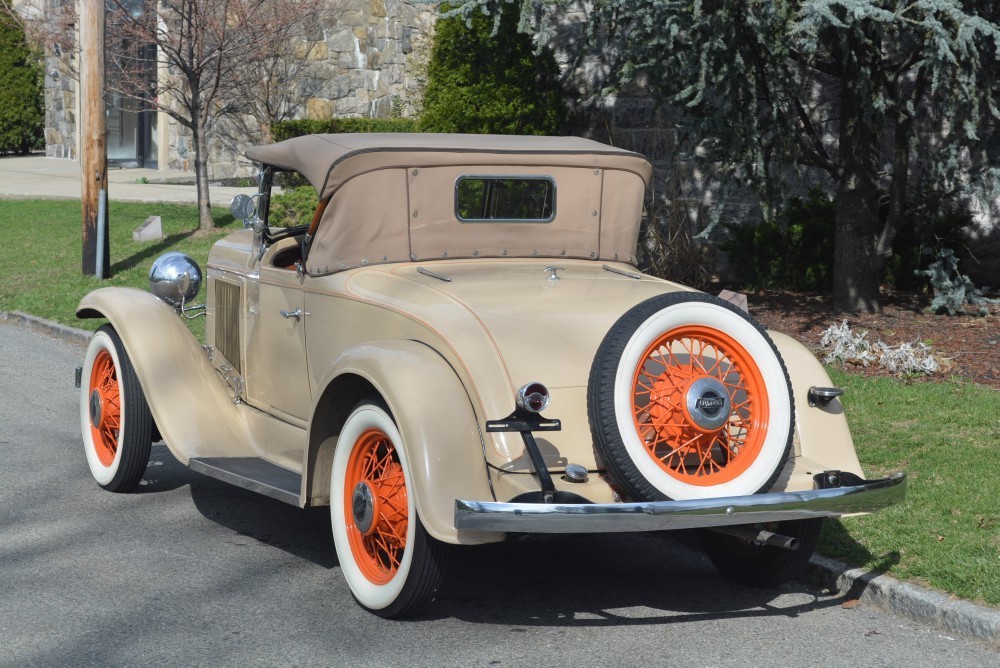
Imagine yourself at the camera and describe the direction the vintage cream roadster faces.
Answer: facing away from the viewer and to the left of the viewer

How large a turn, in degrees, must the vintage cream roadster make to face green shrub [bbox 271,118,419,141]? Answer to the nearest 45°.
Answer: approximately 45° to its right

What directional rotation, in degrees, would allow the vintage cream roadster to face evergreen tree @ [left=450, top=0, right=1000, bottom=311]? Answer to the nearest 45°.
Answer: approximately 90° to its right

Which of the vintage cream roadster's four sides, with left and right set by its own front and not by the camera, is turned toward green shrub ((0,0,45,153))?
front

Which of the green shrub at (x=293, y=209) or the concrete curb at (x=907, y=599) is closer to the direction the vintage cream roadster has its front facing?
the green shrub

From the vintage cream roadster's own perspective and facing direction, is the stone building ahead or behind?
ahead

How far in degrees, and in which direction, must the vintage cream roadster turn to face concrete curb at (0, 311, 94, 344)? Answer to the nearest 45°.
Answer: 0° — it already faces it

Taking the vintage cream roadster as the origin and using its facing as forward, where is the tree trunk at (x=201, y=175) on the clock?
The tree trunk is roughly at 1 o'clock from the vintage cream roadster.

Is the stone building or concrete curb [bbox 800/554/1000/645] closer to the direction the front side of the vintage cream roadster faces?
the stone building

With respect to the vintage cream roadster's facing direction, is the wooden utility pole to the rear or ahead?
ahead
